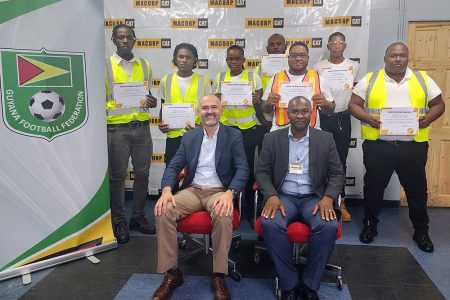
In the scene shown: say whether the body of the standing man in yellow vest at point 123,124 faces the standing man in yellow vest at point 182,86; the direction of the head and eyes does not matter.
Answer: no

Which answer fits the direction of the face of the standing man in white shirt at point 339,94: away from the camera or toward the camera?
toward the camera

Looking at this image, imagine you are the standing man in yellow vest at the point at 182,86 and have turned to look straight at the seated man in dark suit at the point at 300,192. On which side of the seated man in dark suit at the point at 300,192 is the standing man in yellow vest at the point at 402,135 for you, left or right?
left

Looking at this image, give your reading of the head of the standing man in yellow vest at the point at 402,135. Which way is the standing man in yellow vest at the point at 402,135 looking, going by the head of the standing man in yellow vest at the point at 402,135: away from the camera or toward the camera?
toward the camera

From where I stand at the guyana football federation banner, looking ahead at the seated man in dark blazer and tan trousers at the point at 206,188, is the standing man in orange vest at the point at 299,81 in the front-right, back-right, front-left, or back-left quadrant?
front-left

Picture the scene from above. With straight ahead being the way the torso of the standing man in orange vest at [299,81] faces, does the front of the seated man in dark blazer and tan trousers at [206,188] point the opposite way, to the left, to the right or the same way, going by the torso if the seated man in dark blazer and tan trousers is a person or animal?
the same way

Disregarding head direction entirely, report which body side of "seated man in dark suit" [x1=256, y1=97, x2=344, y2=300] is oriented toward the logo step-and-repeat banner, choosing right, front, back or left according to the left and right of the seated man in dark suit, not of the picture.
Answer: back

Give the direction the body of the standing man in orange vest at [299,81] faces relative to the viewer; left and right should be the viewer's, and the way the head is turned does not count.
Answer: facing the viewer

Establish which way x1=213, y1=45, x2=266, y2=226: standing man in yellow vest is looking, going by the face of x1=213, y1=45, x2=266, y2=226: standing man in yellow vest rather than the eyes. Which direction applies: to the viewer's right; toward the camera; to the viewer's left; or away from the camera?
toward the camera

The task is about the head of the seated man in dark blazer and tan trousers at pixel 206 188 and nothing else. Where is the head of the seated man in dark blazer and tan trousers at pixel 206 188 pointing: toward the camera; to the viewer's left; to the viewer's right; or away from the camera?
toward the camera

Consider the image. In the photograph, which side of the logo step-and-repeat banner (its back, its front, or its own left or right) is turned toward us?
front

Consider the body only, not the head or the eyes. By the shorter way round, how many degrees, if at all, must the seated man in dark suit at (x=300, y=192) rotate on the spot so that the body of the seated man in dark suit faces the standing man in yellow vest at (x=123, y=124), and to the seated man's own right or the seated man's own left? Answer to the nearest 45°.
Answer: approximately 90° to the seated man's own right

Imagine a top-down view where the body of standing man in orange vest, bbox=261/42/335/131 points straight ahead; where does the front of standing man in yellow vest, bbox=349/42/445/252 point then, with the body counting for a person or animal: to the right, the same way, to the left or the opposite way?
the same way

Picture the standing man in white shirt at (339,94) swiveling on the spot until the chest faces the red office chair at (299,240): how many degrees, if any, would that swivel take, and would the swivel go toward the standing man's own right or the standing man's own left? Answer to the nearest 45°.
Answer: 0° — they already face it

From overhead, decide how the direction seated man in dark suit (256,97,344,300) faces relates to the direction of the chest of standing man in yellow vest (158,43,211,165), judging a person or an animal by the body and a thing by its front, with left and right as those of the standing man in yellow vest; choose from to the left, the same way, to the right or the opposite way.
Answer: the same way

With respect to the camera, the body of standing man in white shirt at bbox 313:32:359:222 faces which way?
toward the camera
